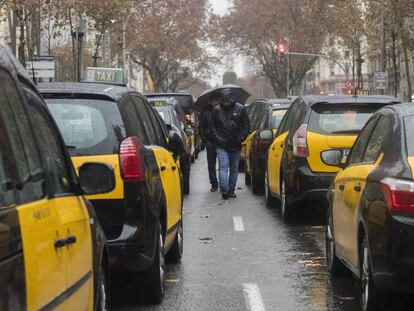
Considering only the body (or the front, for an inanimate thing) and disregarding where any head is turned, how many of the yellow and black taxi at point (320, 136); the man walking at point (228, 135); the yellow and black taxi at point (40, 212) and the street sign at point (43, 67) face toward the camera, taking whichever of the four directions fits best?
2

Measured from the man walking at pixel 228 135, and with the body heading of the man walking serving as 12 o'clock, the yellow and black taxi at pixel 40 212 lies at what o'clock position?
The yellow and black taxi is roughly at 12 o'clock from the man walking.

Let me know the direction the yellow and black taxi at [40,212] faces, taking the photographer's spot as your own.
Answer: facing away from the viewer and to the right of the viewer

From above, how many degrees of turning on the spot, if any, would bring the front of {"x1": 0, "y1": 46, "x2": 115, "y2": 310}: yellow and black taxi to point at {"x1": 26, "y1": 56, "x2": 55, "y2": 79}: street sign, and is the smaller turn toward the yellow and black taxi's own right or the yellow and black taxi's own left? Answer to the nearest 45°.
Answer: approximately 45° to the yellow and black taxi's own left

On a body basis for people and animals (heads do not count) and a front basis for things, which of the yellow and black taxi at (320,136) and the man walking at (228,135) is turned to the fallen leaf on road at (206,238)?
the man walking

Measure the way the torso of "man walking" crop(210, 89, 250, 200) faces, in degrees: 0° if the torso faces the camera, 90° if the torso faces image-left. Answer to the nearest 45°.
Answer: approximately 0°

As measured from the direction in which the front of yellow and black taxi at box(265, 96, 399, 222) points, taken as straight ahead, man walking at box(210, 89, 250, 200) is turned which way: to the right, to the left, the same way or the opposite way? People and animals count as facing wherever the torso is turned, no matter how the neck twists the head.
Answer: the opposite way

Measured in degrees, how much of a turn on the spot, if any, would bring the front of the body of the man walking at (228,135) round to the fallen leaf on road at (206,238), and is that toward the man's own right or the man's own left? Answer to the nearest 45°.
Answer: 0° — they already face it

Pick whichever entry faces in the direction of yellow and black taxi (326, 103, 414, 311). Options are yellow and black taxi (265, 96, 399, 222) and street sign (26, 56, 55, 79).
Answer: the street sign

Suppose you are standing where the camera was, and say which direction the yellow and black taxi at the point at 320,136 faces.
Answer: facing away from the viewer
